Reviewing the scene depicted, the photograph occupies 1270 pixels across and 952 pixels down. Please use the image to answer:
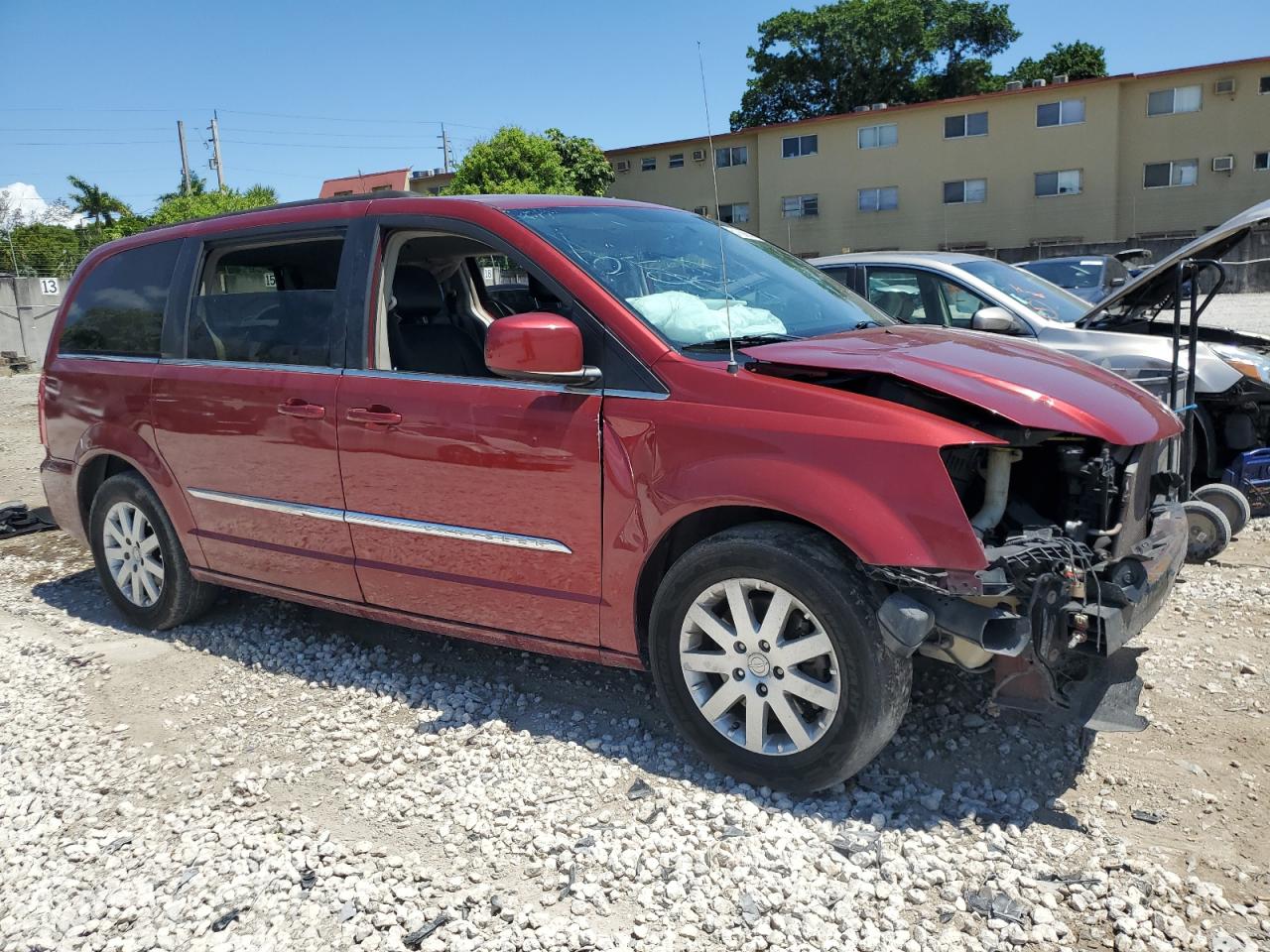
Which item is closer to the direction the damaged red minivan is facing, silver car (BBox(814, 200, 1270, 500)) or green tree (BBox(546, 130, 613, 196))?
the silver car

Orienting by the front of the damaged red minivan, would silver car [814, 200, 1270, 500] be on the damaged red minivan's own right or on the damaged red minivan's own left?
on the damaged red minivan's own left

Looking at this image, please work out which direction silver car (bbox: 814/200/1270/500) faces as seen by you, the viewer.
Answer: facing the viewer and to the right of the viewer

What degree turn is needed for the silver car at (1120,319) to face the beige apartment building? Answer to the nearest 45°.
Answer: approximately 135° to its left

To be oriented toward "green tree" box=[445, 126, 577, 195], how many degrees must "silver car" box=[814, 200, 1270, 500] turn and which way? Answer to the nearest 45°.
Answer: approximately 180°

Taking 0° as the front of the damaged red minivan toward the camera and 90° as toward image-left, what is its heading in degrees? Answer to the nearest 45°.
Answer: approximately 315°

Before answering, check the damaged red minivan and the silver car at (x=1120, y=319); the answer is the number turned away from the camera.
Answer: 0
